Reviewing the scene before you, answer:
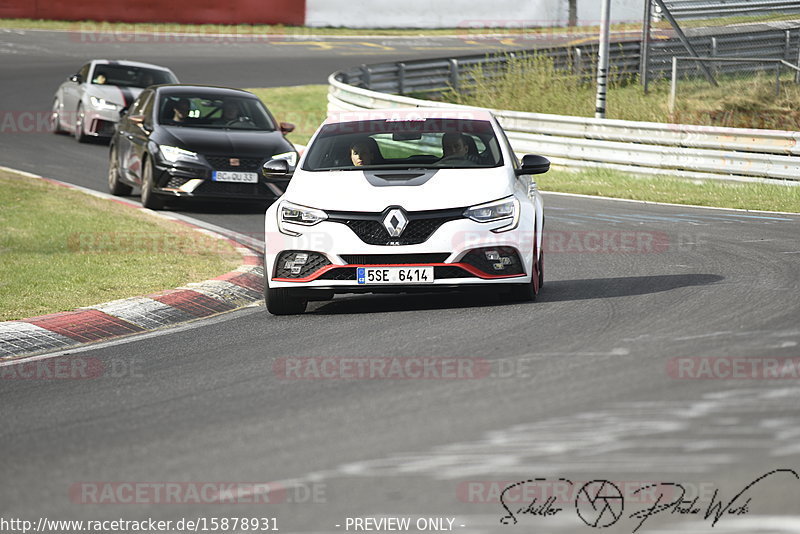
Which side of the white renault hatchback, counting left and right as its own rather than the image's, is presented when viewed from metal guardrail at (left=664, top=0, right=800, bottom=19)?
back

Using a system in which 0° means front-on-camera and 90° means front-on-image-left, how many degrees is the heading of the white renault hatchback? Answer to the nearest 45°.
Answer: approximately 0°

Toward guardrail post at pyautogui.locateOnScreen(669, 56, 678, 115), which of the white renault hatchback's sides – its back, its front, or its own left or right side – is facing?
back

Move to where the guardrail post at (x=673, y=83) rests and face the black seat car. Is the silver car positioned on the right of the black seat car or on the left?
right

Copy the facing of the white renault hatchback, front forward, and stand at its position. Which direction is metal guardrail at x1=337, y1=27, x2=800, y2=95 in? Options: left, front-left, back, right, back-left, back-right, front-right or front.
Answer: back

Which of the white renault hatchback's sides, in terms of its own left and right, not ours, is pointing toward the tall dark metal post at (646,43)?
back

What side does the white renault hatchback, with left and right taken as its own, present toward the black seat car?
back
